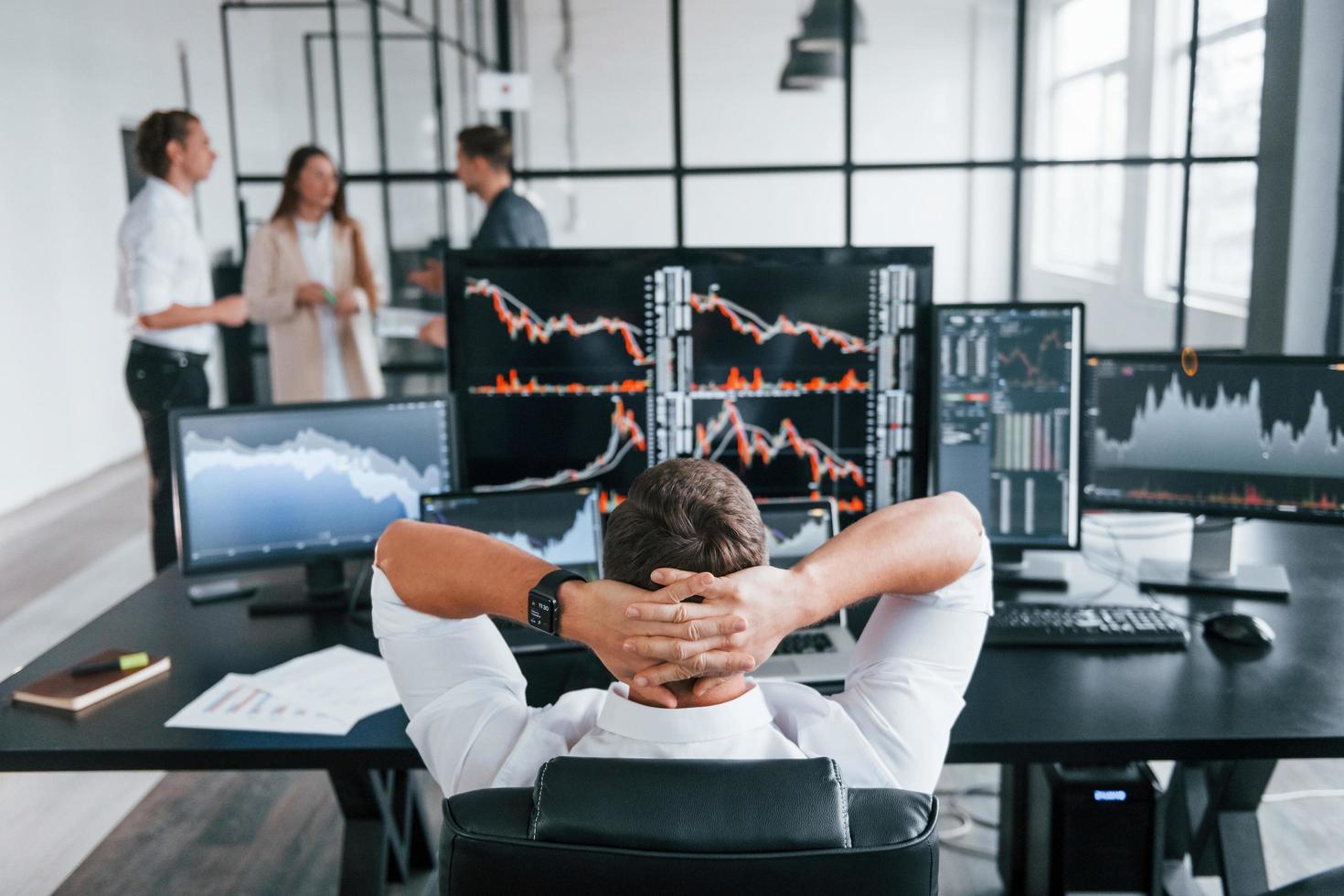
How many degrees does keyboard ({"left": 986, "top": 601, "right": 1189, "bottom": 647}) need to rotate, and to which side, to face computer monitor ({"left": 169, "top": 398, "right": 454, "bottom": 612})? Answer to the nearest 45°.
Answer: approximately 90° to its right

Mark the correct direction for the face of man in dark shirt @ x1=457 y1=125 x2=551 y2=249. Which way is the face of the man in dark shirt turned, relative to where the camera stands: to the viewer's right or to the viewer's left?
to the viewer's left

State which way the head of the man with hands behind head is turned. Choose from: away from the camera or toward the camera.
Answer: away from the camera

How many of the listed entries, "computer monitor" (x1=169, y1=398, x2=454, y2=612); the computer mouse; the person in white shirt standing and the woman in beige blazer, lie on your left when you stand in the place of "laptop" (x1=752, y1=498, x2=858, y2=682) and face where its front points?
1

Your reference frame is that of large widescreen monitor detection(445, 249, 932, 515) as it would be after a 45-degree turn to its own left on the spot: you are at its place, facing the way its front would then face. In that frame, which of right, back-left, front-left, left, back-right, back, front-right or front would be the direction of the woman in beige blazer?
back

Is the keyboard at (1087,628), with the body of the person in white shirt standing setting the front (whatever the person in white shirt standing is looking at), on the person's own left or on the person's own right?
on the person's own right

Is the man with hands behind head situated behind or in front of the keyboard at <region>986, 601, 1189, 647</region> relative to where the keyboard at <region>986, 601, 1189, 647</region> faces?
in front

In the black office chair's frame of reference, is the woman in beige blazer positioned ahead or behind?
ahead

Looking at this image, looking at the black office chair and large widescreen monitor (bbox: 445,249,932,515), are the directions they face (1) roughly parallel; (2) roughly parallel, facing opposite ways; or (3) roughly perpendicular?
roughly parallel, facing opposite ways

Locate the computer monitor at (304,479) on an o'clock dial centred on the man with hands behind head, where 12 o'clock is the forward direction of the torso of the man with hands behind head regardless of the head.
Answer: The computer monitor is roughly at 11 o'clock from the man with hands behind head.

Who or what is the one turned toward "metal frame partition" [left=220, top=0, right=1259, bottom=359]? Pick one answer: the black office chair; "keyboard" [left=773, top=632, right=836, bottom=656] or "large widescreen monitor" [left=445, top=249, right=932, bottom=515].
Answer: the black office chair

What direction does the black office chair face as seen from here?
away from the camera

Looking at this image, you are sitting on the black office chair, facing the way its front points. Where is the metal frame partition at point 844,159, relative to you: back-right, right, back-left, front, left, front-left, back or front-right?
front

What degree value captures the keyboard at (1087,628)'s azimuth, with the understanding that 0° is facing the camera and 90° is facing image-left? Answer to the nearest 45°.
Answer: approximately 0°

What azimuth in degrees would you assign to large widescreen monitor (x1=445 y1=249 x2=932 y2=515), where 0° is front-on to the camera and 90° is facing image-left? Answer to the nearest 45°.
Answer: approximately 0°

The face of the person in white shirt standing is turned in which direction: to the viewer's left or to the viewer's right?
to the viewer's right

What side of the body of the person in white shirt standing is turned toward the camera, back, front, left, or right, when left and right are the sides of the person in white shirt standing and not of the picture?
right

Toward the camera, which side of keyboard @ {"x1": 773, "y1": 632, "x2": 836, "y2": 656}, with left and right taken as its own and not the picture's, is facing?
front
